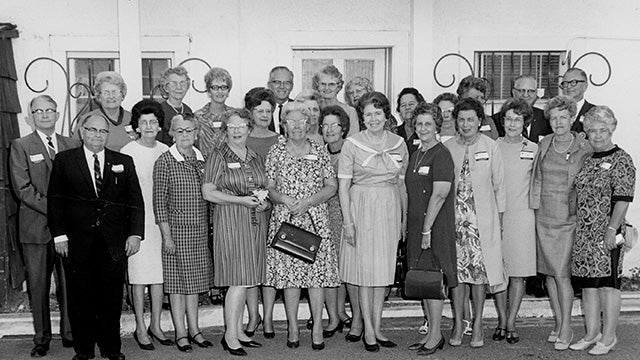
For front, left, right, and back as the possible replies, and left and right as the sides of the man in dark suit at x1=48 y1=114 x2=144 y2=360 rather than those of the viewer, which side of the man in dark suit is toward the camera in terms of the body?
front

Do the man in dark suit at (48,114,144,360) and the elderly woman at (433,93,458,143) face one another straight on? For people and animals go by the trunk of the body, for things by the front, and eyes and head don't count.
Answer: no

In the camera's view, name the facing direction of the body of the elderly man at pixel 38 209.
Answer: toward the camera

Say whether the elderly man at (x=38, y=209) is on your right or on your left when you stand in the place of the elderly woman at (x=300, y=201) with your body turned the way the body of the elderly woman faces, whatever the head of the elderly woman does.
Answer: on your right

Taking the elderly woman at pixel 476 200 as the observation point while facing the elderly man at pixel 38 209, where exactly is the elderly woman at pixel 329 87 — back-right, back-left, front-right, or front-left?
front-right

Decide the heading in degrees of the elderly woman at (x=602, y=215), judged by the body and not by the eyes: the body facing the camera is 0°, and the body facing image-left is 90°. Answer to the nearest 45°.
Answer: approximately 45°

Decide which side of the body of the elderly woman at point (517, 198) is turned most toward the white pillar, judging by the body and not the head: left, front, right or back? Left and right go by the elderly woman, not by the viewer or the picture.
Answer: right

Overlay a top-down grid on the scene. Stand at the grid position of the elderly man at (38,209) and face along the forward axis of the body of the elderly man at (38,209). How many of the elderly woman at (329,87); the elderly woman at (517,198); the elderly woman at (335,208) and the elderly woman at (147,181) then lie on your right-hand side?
0

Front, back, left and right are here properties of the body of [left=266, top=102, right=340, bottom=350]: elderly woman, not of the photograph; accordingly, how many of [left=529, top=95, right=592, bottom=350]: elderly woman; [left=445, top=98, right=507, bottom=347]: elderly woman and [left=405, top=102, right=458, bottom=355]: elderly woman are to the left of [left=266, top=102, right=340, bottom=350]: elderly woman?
3

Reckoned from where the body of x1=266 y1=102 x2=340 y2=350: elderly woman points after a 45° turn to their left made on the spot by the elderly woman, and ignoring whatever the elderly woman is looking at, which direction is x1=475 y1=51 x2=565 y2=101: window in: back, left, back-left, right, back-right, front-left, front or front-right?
left

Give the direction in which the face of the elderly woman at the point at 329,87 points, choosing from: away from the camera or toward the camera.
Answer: toward the camera

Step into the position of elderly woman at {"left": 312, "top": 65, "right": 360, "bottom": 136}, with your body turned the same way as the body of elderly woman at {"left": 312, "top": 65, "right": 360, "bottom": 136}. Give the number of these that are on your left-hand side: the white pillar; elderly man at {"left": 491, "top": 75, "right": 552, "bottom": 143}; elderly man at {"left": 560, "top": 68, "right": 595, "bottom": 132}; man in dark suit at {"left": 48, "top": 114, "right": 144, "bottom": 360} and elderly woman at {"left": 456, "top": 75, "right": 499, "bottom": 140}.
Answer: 3

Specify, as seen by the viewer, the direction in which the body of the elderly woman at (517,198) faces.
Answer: toward the camera

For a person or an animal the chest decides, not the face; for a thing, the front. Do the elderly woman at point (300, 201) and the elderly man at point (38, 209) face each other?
no
